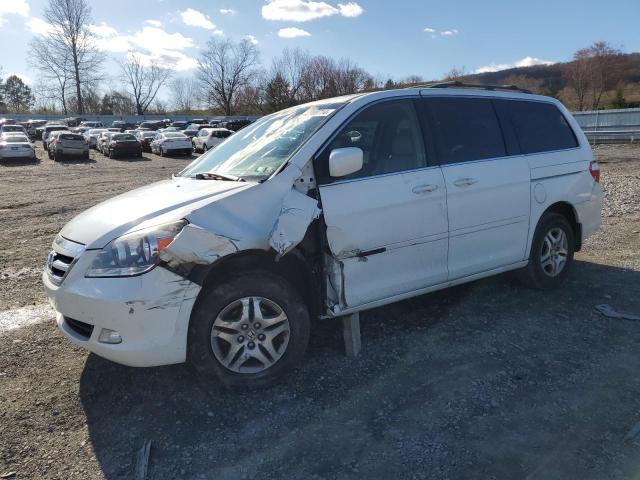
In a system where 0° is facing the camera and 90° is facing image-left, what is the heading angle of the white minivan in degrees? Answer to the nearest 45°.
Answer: approximately 45°

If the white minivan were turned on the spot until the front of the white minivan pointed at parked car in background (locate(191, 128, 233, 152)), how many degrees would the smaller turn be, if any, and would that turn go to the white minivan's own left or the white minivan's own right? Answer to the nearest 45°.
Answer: approximately 135° to the white minivan's own right

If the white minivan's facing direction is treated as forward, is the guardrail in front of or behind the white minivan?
behind

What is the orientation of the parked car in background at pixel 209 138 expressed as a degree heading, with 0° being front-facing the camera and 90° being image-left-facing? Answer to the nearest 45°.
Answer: approximately 45°

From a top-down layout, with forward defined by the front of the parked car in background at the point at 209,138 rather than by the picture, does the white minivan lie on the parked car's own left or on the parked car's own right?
on the parked car's own left

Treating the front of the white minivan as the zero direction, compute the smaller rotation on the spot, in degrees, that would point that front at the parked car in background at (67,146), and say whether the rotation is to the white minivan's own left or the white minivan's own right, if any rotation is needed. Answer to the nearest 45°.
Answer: approximately 90° to the white minivan's own right

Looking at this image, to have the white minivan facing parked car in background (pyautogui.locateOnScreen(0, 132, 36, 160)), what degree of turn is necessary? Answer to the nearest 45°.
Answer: approximately 90° to its right
